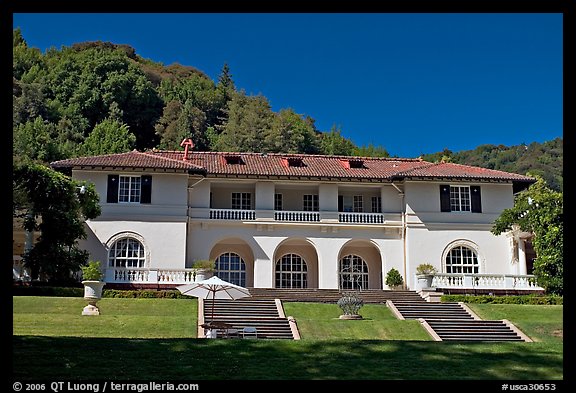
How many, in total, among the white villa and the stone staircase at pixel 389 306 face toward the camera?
2

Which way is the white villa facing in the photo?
toward the camera

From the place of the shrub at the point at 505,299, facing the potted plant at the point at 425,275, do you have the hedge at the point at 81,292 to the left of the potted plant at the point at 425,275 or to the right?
left

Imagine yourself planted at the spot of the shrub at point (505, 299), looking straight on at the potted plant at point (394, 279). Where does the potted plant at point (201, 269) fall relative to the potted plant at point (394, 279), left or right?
left

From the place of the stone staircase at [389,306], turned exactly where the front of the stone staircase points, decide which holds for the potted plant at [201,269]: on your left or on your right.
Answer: on your right

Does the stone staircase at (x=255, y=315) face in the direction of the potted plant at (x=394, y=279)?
no

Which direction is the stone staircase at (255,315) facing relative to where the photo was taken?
toward the camera

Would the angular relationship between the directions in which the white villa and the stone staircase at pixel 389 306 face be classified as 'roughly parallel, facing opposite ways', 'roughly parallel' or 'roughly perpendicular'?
roughly parallel

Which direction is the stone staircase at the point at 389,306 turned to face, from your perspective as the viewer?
facing the viewer

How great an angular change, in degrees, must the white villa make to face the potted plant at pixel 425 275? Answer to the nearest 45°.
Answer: approximately 90° to its left

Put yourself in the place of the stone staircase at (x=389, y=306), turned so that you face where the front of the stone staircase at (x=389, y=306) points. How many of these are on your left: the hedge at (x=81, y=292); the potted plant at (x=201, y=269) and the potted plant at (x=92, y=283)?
0

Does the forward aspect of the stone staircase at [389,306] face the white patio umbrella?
no

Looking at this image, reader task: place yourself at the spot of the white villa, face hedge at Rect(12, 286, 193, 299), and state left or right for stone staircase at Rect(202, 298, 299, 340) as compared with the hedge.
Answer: left

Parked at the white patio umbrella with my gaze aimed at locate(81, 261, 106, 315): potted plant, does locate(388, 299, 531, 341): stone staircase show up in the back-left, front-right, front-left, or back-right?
back-right

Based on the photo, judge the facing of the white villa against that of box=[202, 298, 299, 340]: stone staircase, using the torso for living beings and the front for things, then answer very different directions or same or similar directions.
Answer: same or similar directions

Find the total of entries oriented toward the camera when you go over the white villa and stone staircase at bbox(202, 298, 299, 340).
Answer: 2

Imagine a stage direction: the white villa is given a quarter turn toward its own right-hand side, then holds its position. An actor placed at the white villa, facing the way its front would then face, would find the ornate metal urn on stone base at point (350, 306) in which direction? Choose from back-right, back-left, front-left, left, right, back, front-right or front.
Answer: left
